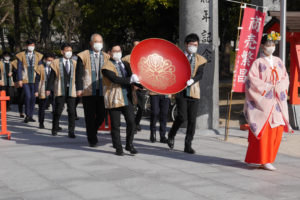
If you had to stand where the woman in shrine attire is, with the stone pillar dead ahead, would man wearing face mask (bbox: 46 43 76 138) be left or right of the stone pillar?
left

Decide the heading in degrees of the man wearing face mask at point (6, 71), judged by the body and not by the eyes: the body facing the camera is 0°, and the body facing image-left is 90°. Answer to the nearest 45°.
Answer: approximately 0°

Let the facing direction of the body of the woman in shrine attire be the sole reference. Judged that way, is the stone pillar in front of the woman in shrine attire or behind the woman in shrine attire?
behind

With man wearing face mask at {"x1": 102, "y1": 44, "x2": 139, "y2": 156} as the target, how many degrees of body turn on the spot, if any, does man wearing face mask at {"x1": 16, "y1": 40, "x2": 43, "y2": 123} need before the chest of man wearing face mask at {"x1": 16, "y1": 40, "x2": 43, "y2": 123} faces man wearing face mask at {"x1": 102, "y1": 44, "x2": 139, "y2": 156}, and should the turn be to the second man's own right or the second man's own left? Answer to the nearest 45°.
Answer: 0° — they already face them

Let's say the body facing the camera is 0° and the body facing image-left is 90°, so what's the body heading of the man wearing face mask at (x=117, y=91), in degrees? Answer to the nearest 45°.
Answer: approximately 315°

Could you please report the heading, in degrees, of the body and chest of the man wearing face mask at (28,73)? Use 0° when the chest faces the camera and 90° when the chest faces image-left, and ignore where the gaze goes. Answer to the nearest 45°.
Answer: approximately 0°
